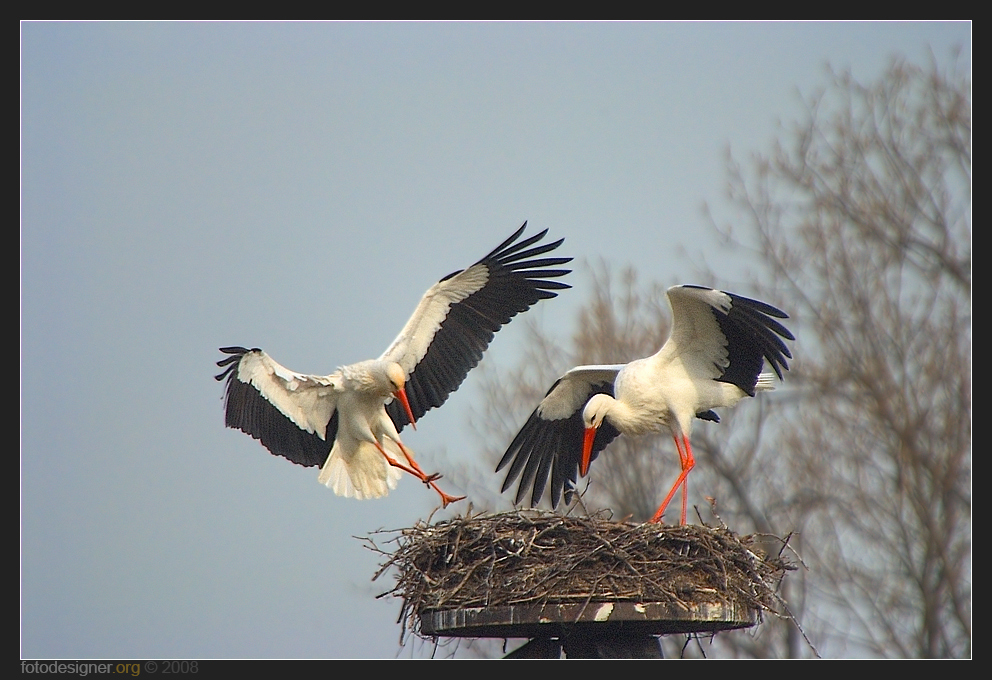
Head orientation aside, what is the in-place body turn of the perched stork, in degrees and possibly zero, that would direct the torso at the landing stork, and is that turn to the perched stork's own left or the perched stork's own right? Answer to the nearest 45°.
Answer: approximately 45° to the perched stork's own right

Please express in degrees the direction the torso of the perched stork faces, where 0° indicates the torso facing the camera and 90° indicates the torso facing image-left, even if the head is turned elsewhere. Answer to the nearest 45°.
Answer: approximately 45°

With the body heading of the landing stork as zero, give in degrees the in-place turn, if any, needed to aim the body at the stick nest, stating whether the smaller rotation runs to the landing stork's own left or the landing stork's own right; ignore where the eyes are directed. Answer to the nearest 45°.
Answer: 0° — it already faces it
